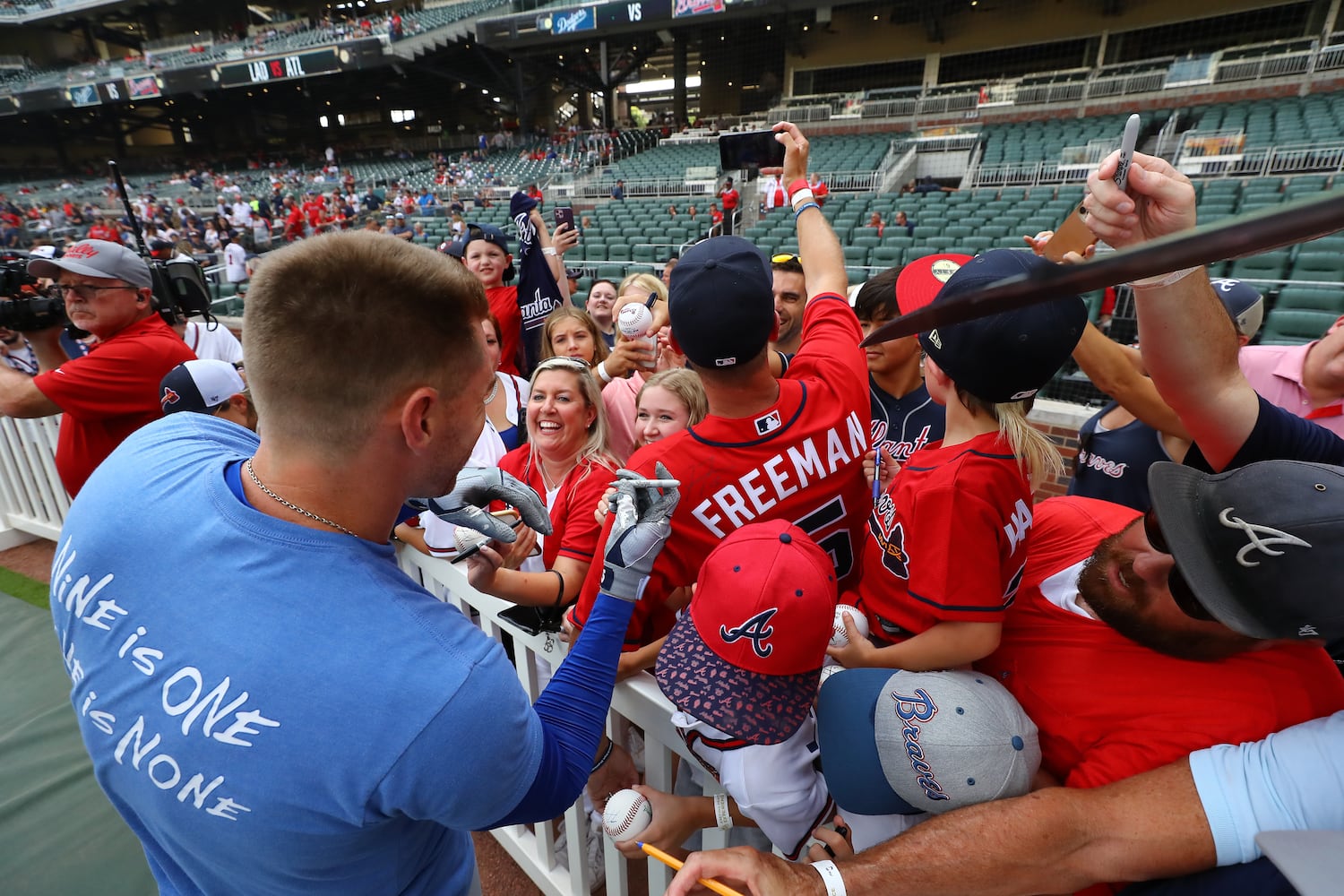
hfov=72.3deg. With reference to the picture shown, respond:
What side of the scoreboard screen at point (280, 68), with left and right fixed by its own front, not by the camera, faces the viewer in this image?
front

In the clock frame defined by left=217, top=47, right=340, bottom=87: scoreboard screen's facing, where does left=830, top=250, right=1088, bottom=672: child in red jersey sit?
The child in red jersey is roughly at 12 o'clock from the scoreboard screen.

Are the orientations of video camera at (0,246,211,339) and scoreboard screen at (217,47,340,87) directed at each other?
no

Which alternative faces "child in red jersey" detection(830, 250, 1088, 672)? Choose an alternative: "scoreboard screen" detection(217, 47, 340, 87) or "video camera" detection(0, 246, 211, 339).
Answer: the scoreboard screen

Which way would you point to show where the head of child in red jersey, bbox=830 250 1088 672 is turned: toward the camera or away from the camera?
away from the camera
